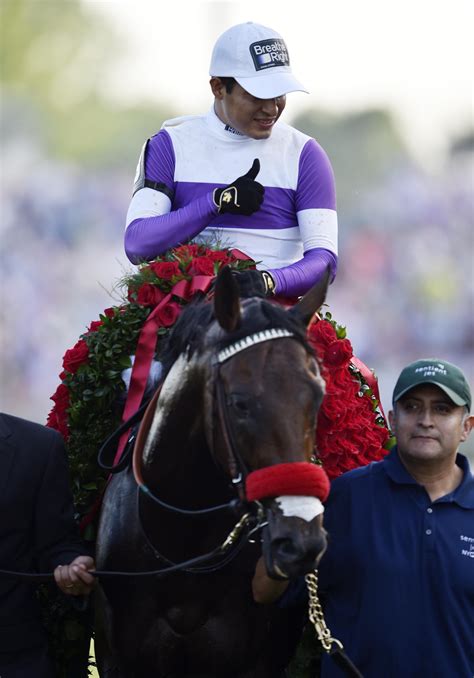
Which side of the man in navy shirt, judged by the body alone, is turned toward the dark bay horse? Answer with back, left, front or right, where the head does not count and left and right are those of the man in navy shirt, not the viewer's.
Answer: right

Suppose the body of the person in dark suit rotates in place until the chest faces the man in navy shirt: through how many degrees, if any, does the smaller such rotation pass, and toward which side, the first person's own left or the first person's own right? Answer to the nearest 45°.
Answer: approximately 90° to the first person's own left

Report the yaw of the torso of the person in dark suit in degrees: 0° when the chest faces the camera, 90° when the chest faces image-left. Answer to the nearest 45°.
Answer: approximately 0°

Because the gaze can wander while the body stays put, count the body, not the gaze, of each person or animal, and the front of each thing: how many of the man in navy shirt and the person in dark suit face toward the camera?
2

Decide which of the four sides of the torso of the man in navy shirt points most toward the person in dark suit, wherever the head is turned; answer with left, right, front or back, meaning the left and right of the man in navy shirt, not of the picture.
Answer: right

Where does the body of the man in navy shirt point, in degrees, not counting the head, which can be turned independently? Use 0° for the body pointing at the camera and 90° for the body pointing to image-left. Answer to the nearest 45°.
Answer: approximately 0°

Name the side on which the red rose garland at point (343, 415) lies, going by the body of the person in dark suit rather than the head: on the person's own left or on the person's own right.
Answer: on the person's own left
